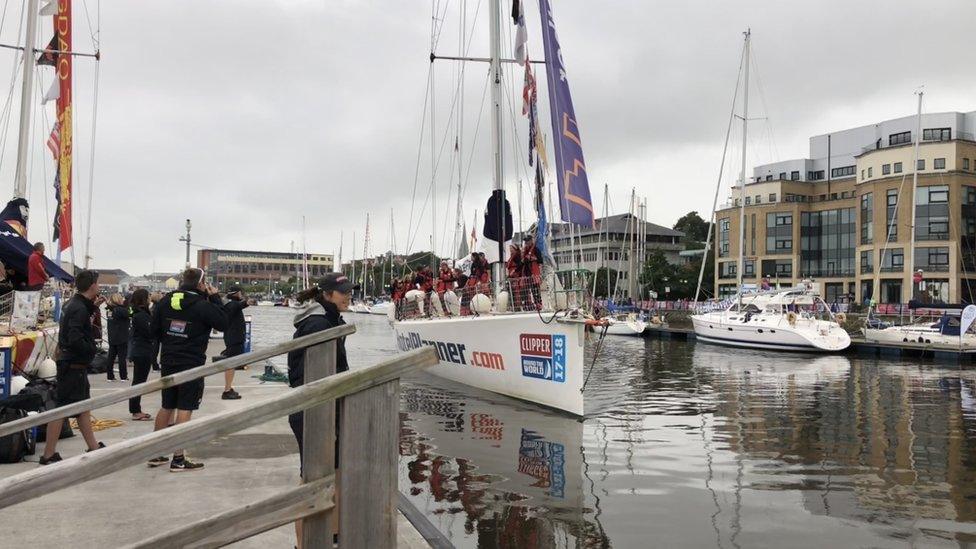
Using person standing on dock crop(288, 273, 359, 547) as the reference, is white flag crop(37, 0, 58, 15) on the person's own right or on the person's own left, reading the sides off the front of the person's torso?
on the person's own left

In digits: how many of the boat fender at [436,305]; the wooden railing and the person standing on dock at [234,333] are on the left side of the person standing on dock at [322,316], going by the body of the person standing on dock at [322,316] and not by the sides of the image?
2

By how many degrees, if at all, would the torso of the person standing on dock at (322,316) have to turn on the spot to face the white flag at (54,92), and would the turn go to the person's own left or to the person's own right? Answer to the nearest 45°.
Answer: approximately 135° to the person's own left

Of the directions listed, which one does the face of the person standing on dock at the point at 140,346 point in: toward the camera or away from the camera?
away from the camera

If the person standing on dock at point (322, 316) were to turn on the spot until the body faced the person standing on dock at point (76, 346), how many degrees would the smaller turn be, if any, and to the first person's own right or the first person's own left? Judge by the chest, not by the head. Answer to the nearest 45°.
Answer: approximately 135° to the first person's own left

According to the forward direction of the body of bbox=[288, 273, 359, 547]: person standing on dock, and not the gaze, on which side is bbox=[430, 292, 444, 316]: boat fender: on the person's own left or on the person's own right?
on the person's own left

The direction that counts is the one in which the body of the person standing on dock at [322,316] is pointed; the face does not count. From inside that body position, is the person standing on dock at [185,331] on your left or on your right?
on your left

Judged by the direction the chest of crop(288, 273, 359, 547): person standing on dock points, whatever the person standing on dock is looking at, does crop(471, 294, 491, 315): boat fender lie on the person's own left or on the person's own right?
on the person's own left

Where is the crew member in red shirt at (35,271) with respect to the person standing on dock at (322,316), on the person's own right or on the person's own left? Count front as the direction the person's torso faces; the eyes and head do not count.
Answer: on the person's own left

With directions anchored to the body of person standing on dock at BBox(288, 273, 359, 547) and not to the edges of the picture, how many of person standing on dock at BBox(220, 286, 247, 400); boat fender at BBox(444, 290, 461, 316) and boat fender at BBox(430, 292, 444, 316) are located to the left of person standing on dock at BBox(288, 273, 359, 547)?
3

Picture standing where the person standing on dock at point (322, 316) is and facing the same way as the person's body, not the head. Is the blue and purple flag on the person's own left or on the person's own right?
on the person's own left

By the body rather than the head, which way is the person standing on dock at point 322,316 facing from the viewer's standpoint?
to the viewer's right

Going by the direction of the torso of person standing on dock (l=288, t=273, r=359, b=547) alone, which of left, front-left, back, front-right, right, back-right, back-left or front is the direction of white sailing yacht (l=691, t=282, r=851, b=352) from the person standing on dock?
front-left

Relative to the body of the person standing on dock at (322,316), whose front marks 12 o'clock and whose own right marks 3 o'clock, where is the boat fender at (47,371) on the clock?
The boat fender is roughly at 8 o'clock from the person standing on dock.
